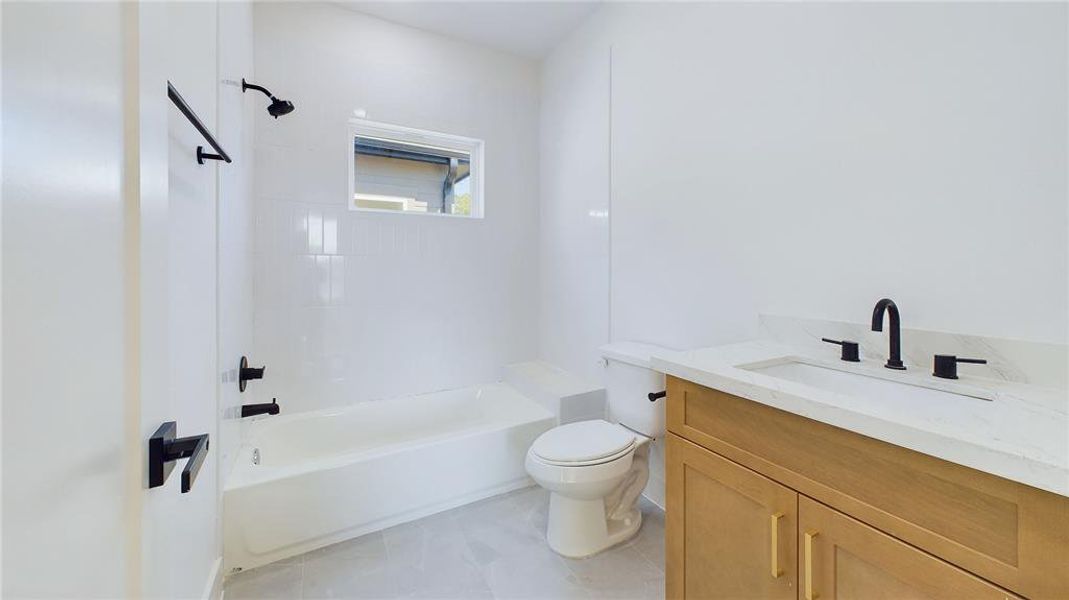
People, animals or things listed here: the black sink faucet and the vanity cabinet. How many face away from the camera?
0

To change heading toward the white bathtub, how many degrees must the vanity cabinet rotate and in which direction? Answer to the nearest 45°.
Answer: approximately 45° to its right

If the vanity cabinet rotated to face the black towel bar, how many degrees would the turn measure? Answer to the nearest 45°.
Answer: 0° — it already faces it

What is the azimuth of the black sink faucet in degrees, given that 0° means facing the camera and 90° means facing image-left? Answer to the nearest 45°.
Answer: approximately 45°

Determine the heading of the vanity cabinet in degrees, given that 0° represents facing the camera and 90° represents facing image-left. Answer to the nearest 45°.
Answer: approximately 45°
